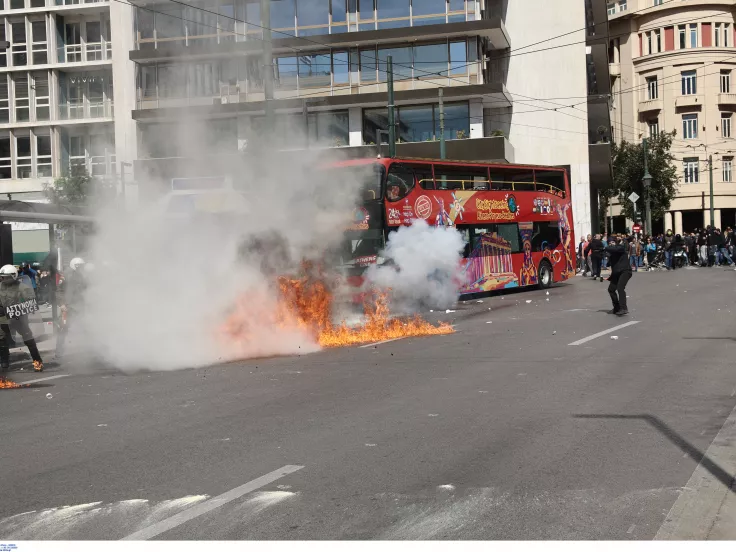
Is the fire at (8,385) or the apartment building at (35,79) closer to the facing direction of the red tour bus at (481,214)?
the fire

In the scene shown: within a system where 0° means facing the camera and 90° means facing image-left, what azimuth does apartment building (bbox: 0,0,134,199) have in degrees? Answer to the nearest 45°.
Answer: approximately 0°

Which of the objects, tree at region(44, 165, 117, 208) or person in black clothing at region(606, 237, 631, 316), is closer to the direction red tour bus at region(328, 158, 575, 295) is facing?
the tree

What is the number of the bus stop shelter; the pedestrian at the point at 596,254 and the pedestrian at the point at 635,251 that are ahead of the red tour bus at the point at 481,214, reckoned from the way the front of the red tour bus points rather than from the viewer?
1

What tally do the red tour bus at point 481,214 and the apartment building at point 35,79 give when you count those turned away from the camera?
0

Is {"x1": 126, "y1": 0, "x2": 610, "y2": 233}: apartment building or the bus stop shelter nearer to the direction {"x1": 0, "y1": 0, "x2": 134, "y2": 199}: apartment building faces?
the bus stop shelter

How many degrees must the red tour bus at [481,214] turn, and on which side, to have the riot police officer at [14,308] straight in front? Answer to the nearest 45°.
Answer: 0° — it already faces them

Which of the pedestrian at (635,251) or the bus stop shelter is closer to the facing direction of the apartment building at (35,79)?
the bus stop shelter

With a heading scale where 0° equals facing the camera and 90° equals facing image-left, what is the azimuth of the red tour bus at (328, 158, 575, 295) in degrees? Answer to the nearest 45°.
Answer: approximately 45°

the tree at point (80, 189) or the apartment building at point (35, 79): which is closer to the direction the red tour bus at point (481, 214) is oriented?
the tree

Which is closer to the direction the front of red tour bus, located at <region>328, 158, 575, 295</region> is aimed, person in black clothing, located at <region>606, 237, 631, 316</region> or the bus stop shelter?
the bus stop shelter

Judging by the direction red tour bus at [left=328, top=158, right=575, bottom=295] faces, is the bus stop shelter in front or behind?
in front
